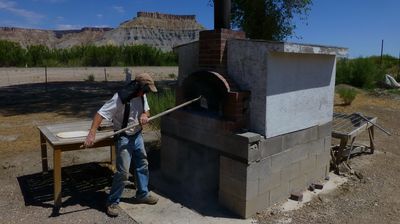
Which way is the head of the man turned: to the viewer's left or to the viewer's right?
to the viewer's right

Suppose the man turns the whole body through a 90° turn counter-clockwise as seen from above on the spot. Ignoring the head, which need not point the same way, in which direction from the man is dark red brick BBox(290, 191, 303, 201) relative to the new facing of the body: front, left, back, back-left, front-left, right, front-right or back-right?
front-right

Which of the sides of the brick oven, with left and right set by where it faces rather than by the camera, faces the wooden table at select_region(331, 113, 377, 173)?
back

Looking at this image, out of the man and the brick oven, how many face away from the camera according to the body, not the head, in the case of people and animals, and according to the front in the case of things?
0

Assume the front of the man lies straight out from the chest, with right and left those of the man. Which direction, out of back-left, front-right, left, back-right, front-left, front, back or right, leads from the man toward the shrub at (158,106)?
back-left

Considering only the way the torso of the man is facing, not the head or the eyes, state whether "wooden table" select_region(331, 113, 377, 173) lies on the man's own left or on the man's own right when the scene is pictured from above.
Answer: on the man's own left

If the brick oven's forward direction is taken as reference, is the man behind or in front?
in front

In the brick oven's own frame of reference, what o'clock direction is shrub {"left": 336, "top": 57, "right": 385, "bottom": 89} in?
The shrub is roughly at 5 o'clock from the brick oven.

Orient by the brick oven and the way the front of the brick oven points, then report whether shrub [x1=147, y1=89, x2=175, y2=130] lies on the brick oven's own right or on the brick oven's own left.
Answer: on the brick oven's own right

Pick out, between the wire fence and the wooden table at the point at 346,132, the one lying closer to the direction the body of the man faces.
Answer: the wooden table

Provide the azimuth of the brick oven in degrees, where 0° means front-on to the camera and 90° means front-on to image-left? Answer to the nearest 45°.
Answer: approximately 45°
